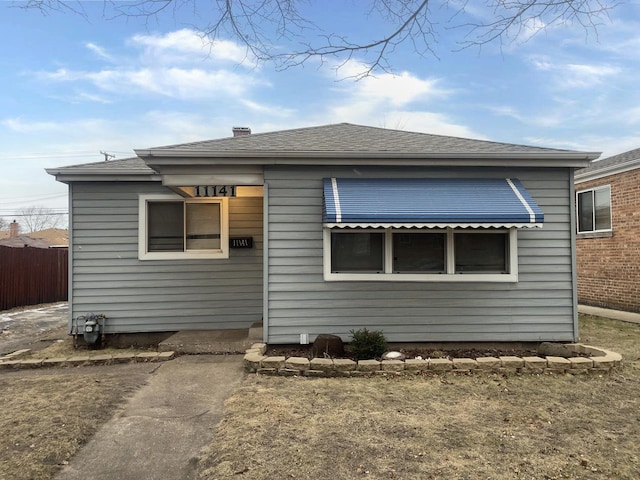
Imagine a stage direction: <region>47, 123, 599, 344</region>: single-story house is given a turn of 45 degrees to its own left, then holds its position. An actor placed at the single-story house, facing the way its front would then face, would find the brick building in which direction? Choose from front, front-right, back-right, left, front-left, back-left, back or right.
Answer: left

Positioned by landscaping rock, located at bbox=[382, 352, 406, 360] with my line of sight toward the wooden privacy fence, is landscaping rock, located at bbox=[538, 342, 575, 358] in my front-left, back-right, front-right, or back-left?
back-right

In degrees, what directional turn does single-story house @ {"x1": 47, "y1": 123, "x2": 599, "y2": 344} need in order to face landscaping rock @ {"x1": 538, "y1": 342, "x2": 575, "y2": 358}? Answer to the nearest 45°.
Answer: approximately 90° to its left

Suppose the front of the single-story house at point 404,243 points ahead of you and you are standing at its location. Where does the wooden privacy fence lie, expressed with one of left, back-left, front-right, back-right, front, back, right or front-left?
back-right

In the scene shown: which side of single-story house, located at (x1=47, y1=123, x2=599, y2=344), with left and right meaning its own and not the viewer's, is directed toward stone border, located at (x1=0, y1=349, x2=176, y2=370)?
right

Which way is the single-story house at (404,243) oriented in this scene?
toward the camera

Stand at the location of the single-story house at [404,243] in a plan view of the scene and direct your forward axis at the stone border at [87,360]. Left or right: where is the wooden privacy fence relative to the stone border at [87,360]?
right
